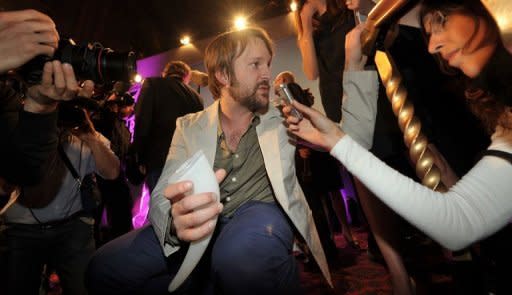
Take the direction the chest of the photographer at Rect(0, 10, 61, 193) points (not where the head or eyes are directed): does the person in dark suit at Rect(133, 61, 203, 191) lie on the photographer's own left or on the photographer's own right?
on the photographer's own left

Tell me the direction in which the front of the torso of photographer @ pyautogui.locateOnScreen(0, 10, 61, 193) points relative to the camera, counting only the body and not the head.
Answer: to the viewer's right

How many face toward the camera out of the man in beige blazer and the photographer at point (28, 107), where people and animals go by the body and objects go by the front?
1

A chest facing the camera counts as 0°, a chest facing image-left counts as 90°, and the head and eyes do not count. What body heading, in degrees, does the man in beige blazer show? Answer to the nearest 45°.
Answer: approximately 0°

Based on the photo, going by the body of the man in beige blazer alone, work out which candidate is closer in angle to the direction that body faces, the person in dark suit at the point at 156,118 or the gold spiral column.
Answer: the gold spiral column
